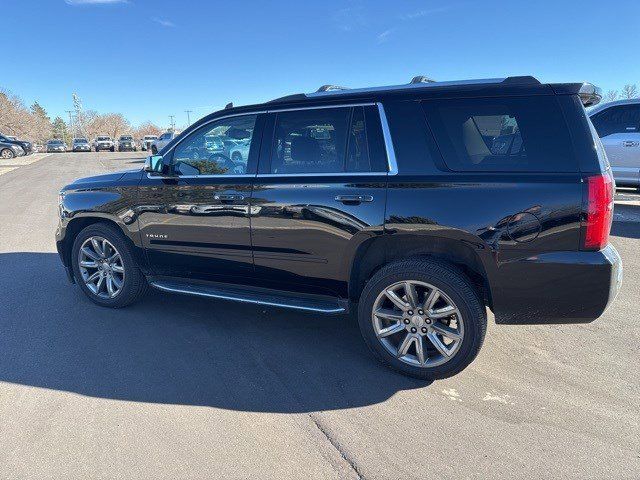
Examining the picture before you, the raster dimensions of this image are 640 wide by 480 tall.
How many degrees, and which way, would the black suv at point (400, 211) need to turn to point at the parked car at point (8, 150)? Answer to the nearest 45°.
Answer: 0° — it already faces it

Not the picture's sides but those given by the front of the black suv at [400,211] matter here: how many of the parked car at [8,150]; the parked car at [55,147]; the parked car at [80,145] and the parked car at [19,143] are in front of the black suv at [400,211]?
4

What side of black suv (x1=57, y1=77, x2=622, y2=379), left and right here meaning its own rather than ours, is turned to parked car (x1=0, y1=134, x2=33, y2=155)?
front

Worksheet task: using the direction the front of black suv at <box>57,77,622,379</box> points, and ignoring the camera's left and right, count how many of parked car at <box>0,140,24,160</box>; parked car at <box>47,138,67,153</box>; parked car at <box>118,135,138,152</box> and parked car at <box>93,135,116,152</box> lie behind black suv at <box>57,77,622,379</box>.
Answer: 0

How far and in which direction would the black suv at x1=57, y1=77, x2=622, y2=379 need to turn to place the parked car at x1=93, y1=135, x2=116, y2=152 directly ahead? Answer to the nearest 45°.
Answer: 0° — it already faces it

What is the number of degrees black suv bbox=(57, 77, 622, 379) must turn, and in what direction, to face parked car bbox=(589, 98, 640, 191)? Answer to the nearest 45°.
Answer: approximately 90° to its right

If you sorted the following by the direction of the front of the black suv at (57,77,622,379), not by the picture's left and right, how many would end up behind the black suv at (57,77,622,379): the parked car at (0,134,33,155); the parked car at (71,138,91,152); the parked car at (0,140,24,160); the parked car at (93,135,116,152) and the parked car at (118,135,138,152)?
0

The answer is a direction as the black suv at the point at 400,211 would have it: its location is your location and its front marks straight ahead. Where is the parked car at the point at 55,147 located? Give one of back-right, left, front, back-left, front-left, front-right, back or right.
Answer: front

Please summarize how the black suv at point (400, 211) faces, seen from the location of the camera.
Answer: facing away from the viewer and to the left of the viewer

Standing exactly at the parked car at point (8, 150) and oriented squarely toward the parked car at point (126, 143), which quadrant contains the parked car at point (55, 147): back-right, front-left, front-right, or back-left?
front-left

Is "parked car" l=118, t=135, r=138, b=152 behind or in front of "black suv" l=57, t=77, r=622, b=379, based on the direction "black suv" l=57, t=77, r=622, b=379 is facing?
in front

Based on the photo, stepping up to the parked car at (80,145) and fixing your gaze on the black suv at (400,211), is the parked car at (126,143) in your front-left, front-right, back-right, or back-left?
front-left

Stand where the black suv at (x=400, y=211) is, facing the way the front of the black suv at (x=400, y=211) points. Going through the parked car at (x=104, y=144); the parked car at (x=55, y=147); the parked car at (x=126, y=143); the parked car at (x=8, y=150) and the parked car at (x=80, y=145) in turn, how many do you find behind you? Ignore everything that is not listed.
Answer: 0
